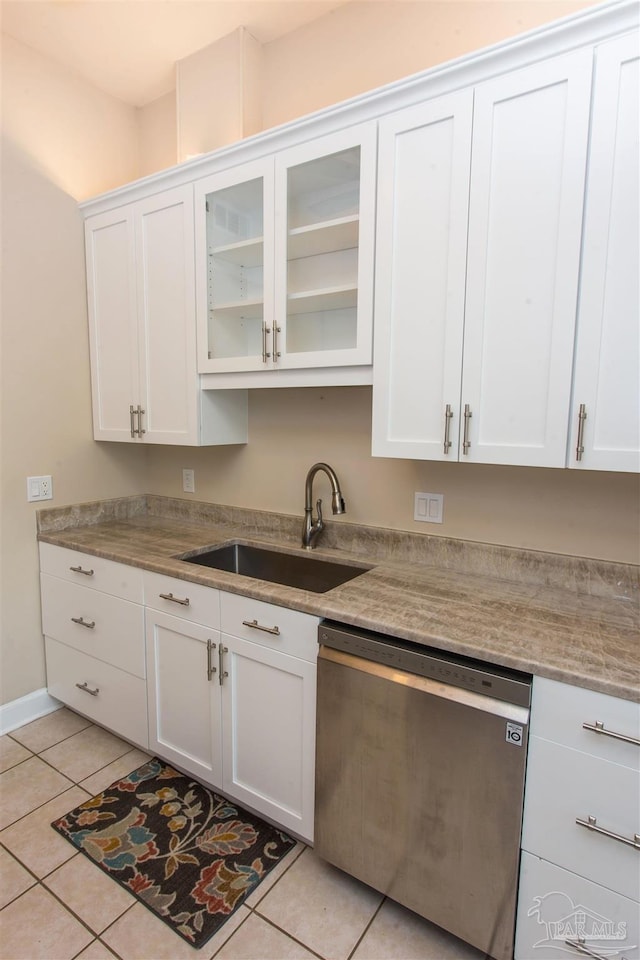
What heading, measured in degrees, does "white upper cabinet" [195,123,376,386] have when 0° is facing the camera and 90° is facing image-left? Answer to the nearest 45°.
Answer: approximately 45°

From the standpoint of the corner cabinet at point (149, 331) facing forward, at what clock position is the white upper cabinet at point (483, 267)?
The white upper cabinet is roughly at 9 o'clock from the corner cabinet.

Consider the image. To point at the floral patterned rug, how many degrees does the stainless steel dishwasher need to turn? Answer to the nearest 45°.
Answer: approximately 45° to its right

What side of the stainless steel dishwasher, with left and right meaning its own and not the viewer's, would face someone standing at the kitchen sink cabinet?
right

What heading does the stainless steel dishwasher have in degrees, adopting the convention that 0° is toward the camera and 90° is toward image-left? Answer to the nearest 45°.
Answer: approximately 45°

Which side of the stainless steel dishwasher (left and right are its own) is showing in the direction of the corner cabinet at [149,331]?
right
